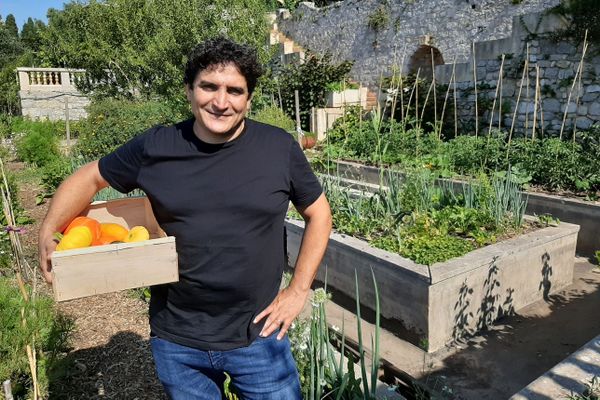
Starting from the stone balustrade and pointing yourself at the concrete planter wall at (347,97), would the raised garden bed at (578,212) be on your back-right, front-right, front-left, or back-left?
front-right

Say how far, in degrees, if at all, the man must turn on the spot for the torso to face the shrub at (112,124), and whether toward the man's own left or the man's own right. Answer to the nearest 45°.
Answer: approximately 180°

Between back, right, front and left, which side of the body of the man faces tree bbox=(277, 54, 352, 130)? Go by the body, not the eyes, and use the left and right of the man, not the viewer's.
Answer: back

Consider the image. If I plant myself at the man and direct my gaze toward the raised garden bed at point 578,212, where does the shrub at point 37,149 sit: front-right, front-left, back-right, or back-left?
front-left

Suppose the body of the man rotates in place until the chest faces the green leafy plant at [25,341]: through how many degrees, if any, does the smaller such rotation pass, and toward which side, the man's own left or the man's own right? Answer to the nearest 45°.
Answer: approximately 135° to the man's own right

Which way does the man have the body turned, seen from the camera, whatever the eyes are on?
toward the camera

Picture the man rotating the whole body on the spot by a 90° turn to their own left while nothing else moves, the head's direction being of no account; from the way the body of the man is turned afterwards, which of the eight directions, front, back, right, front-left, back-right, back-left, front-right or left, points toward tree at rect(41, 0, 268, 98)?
left

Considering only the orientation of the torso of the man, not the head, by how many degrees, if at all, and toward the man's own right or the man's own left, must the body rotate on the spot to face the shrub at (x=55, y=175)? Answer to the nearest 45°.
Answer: approximately 180°

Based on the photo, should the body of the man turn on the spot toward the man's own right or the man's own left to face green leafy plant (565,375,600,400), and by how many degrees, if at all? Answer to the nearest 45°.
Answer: approximately 90° to the man's own left
